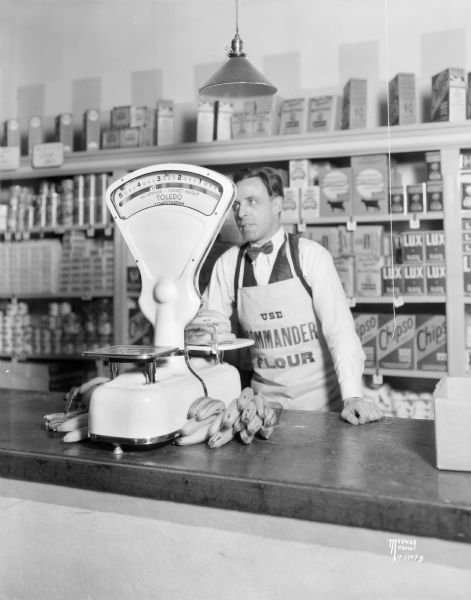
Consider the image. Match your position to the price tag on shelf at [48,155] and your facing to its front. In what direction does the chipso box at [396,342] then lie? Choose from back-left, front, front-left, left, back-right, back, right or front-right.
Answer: front-left

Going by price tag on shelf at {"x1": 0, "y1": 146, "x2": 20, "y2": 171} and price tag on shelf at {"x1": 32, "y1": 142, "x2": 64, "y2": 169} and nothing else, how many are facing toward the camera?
2

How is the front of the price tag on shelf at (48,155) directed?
toward the camera

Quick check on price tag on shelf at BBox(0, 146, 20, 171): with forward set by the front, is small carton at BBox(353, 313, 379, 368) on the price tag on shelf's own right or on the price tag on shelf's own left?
on the price tag on shelf's own left

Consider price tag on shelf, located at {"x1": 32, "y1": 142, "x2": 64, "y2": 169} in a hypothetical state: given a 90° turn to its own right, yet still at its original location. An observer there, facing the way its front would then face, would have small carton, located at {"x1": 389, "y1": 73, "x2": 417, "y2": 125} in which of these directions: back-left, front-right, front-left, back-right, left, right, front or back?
back-left

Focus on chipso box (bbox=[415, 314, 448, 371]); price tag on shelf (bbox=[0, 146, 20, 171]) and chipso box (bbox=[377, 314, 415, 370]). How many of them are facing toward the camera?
3

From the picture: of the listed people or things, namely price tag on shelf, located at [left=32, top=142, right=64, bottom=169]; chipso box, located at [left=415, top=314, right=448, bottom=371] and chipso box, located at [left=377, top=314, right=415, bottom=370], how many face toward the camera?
3

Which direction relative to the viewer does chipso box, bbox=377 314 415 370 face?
toward the camera

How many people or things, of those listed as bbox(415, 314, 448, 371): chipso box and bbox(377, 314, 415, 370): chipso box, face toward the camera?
2

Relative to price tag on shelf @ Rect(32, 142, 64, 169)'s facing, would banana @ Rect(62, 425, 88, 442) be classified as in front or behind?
in front

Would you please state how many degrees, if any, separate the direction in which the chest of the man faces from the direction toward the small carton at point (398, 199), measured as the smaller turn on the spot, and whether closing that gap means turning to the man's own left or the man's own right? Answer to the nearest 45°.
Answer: approximately 180°

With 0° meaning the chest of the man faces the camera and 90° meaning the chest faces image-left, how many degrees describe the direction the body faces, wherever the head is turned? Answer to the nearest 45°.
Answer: approximately 45°
